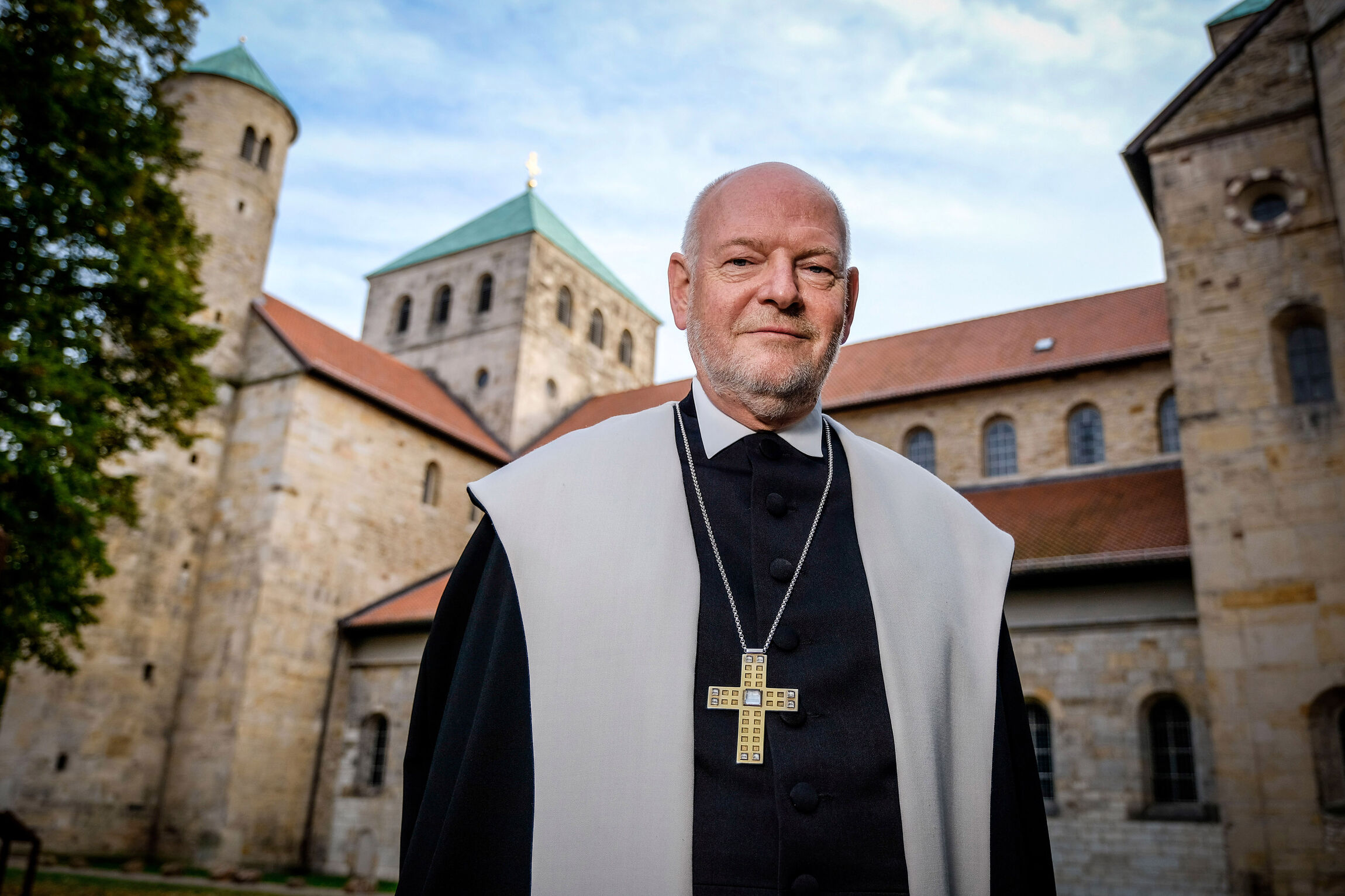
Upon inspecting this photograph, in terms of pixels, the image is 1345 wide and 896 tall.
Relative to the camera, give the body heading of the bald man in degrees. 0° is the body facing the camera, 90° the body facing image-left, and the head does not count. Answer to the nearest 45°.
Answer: approximately 0°

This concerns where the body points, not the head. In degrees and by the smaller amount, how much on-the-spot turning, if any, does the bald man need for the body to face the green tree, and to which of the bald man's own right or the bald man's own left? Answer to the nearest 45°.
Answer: approximately 135° to the bald man's own right

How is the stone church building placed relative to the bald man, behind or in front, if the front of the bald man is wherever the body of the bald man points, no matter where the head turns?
behind
